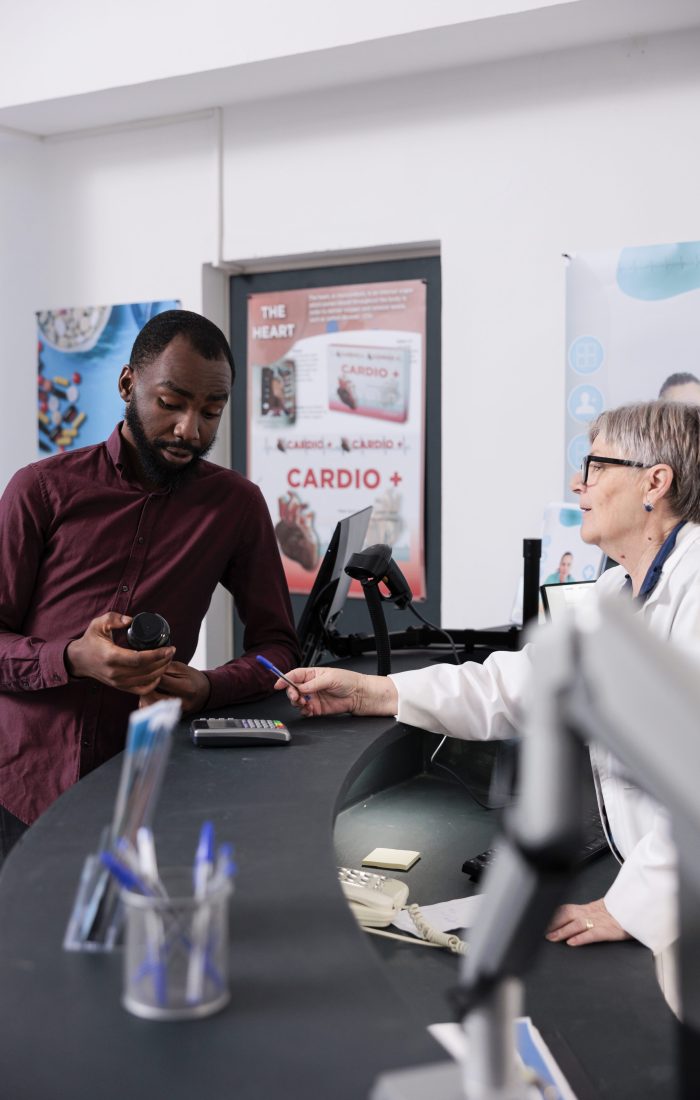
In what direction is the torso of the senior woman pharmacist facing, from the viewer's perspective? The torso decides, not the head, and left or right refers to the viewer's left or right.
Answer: facing to the left of the viewer

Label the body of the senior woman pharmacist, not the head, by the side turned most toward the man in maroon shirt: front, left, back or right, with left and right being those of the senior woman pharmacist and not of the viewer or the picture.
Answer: front

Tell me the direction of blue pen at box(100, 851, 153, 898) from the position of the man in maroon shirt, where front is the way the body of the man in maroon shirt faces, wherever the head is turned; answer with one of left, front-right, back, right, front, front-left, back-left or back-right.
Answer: front-right

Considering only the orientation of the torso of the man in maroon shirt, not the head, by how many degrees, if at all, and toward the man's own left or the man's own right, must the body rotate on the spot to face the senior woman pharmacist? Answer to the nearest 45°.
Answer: approximately 45° to the man's own left

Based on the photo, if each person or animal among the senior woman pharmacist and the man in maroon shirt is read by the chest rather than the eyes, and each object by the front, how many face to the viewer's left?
1

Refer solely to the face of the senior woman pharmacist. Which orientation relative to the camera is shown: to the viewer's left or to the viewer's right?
to the viewer's left

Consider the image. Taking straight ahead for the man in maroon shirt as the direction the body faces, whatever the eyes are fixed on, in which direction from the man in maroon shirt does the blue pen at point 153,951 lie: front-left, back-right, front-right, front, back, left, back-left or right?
front-right

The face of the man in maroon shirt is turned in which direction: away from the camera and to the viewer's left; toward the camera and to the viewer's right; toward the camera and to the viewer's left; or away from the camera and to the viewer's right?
toward the camera and to the viewer's right

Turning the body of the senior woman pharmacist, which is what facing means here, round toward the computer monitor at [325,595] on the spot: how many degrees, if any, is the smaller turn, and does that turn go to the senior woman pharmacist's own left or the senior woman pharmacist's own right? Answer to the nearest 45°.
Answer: approximately 45° to the senior woman pharmacist's own right
